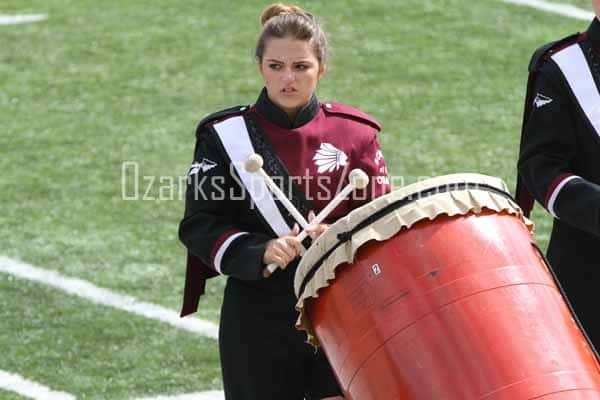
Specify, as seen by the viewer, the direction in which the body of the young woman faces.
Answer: toward the camera

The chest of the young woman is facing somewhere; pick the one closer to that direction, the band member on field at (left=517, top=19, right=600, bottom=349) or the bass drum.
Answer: the bass drum

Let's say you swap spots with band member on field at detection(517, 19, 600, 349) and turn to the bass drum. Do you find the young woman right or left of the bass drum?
right

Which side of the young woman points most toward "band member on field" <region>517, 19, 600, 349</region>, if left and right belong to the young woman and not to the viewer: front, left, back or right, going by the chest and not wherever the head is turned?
left
